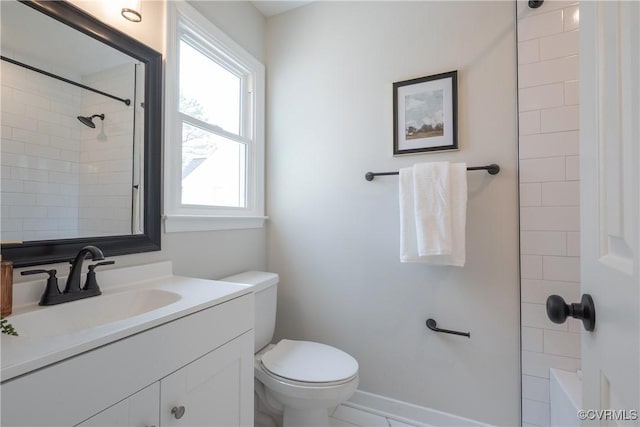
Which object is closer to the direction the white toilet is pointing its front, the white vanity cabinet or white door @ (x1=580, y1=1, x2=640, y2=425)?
the white door

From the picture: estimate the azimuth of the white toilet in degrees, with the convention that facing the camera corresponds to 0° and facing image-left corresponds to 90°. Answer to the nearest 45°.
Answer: approximately 315°

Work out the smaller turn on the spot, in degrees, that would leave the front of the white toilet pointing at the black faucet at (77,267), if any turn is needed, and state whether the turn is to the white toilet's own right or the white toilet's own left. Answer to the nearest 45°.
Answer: approximately 90° to the white toilet's own right

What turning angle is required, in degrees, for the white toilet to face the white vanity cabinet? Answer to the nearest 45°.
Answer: approximately 90° to its right
